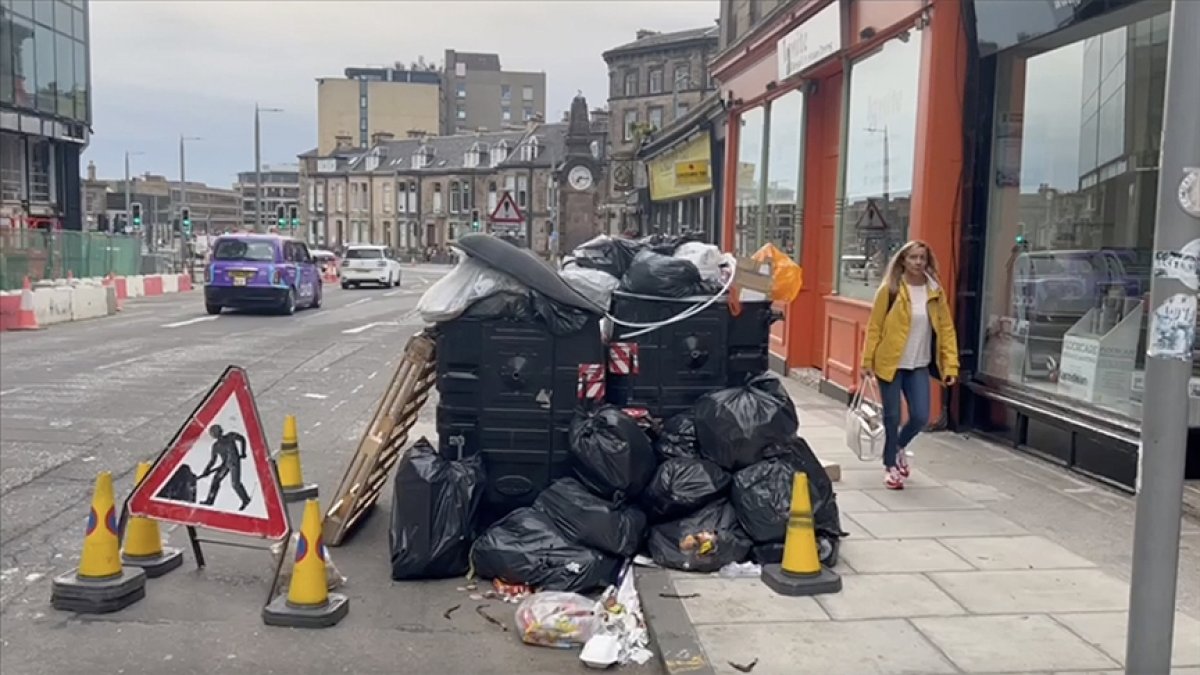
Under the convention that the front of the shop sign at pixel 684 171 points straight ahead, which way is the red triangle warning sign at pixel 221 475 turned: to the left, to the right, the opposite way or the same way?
to the left

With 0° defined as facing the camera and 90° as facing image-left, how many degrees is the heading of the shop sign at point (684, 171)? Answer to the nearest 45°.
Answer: approximately 45°

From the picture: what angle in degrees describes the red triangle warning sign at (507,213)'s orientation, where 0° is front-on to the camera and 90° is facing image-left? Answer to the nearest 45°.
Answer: approximately 0°

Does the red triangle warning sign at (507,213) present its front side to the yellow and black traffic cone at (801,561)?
yes

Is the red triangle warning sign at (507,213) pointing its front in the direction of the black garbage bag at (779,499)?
yes

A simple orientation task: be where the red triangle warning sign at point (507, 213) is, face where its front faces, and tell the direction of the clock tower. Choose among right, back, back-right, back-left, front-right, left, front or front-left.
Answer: back
